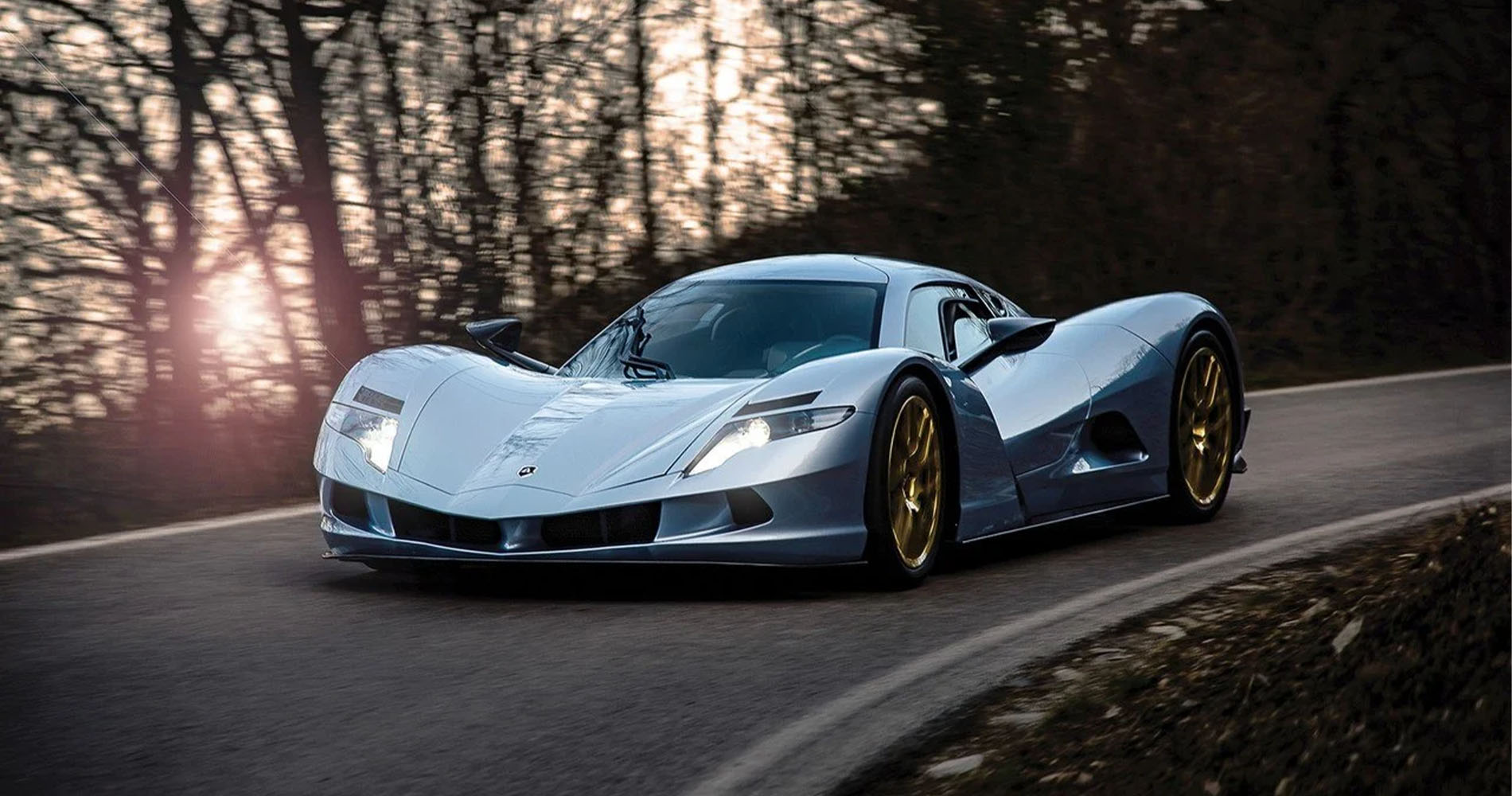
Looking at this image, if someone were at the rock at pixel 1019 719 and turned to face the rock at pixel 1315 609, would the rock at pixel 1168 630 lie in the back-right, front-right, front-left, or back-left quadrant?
front-left

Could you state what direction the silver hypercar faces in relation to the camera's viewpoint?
facing the viewer and to the left of the viewer

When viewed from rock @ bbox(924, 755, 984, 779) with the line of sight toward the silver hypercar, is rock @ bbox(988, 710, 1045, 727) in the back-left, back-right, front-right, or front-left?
front-right

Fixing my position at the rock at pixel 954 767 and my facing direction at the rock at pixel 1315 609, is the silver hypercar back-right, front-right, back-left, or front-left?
front-left

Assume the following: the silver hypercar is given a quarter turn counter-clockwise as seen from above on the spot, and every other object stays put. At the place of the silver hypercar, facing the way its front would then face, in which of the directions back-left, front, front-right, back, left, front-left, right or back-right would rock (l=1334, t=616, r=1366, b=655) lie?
front

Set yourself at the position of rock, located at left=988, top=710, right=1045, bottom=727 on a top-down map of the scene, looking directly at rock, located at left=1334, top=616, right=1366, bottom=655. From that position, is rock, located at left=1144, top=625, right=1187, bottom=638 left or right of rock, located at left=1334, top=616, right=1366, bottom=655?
left

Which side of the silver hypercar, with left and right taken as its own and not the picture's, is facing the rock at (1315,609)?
left

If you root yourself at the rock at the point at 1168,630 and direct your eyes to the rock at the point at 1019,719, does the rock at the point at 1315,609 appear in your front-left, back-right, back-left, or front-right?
back-left

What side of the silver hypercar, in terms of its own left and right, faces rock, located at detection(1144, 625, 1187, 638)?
left
